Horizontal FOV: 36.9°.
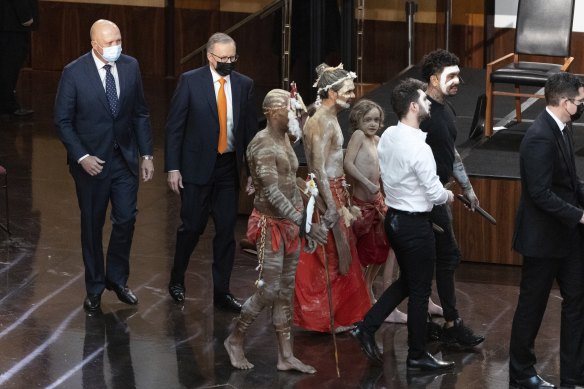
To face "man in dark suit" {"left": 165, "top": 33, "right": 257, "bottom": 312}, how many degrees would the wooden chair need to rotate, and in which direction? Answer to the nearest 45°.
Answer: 0° — it already faces them

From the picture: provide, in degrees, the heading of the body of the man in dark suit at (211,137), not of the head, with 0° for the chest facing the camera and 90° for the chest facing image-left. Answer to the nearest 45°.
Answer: approximately 315°
